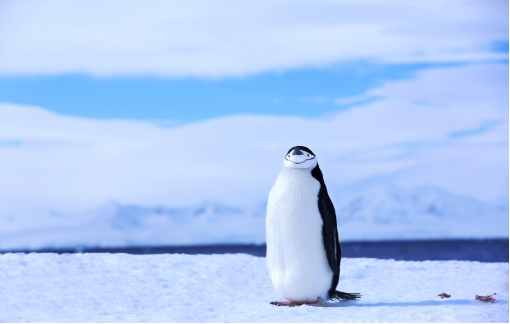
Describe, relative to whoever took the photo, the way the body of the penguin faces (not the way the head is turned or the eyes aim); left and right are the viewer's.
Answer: facing the viewer and to the left of the viewer

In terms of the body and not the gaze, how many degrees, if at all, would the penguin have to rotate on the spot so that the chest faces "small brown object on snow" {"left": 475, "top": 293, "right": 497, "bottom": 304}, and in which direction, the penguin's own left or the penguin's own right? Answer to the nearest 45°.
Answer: approximately 135° to the penguin's own left
